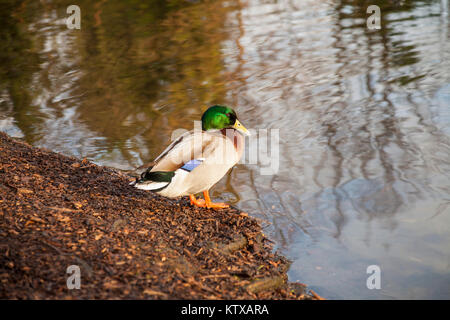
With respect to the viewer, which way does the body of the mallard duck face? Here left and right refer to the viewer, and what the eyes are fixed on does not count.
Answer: facing to the right of the viewer
